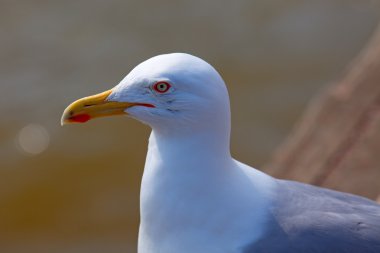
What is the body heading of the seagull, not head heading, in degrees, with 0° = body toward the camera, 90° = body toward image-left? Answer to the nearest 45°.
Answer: approximately 90°
